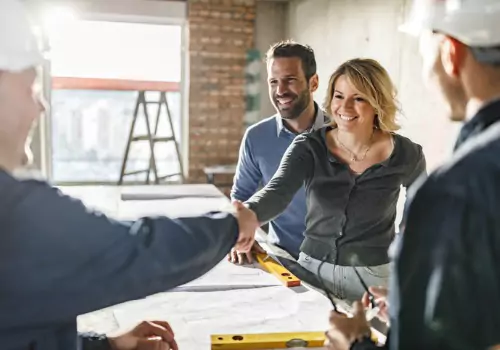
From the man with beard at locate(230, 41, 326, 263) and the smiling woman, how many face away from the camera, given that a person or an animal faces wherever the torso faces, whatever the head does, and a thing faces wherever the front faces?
0

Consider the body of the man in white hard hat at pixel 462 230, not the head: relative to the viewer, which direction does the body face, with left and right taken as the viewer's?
facing away from the viewer and to the left of the viewer

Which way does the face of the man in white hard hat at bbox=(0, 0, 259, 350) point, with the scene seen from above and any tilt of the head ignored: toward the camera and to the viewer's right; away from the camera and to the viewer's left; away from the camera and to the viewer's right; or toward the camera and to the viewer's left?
away from the camera and to the viewer's right

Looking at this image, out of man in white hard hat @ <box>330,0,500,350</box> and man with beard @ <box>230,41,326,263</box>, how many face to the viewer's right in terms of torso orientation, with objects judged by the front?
0

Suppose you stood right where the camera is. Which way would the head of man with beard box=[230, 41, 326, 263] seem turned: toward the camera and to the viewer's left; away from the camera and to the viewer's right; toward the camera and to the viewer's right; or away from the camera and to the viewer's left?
toward the camera and to the viewer's left

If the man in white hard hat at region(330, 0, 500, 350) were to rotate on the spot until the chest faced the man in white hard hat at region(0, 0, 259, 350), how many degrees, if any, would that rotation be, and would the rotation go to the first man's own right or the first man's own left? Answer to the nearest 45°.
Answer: approximately 45° to the first man's own left

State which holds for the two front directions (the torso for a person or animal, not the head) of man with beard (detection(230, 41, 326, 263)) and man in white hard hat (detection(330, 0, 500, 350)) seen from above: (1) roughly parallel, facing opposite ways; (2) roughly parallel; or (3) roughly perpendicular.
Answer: roughly perpendicular

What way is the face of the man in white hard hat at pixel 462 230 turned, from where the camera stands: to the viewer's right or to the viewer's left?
to the viewer's left

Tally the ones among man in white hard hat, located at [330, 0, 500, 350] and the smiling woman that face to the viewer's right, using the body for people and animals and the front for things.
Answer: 0

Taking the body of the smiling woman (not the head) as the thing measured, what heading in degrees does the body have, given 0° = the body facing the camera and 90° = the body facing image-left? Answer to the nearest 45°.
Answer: approximately 45°

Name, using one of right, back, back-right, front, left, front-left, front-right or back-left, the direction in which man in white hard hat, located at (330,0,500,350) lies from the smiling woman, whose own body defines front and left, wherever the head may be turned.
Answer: front-left

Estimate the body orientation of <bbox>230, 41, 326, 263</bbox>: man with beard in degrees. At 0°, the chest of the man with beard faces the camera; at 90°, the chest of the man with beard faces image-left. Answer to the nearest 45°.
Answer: approximately 45°

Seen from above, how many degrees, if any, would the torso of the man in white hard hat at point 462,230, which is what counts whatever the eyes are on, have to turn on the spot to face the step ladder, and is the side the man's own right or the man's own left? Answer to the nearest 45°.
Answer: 0° — they already face it
